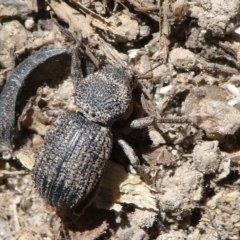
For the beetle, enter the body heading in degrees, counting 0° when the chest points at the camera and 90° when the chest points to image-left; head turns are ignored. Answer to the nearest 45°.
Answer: approximately 225°
